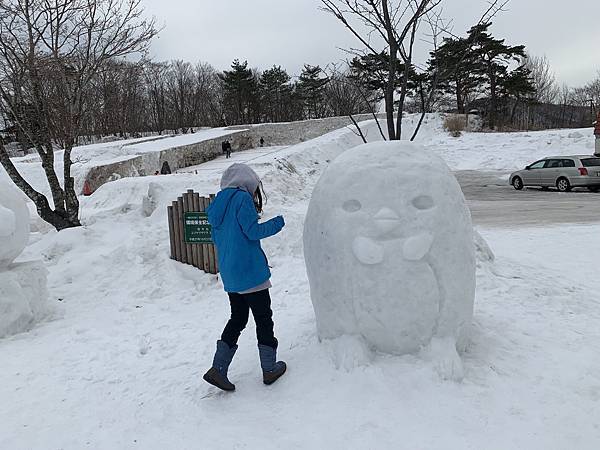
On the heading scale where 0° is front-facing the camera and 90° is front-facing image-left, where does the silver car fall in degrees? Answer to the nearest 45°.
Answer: approximately 135°

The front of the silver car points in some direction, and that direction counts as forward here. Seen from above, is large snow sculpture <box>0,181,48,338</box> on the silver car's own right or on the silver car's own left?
on the silver car's own left

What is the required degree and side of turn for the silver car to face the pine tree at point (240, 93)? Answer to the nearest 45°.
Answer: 0° — it already faces it
